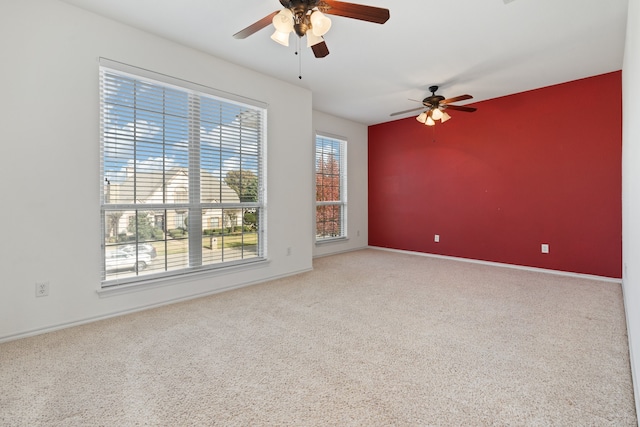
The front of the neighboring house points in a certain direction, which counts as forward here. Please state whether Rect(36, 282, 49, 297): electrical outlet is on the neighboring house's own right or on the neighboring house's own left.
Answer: on the neighboring house's own right

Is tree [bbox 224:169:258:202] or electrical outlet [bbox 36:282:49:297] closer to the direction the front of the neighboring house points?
the electrical outlet

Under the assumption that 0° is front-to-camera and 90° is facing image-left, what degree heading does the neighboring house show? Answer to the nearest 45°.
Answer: approximately 0°

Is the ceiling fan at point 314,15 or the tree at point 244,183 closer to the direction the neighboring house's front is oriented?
the ceiling fan

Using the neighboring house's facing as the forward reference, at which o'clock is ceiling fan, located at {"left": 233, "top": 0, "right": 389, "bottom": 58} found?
The ceiling fan is roughly at 11 o'clock from the neighboring house.
